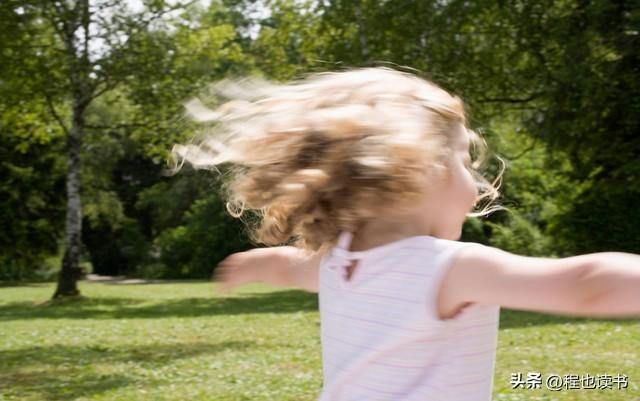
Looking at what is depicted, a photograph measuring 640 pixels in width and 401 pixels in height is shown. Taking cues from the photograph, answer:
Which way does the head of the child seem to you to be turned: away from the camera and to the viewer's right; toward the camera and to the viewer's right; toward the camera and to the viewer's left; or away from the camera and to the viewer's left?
away from the camera and to the viewer's right

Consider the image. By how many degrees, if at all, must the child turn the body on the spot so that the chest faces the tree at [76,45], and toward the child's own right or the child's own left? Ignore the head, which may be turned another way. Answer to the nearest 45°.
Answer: approximately 90° to the child's own left

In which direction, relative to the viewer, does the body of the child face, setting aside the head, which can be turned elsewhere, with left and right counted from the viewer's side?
facing away from the viewer and to the right of the viewer
